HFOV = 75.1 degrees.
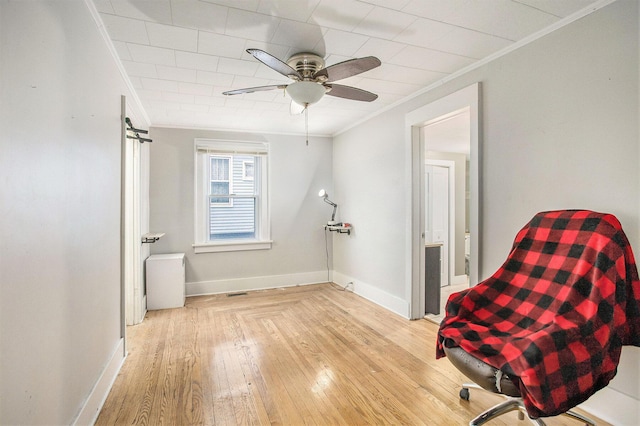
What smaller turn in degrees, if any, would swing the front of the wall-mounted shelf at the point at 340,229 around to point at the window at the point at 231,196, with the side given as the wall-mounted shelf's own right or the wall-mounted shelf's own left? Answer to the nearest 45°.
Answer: approximately 45° to the wall-mounted shelf's own right

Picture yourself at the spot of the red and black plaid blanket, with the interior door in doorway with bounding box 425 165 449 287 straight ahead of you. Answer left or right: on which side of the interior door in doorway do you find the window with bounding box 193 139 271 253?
left

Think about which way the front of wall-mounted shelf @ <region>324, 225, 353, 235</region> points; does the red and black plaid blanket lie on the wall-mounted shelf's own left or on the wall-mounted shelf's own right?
on the wall-mounted shelf's own left

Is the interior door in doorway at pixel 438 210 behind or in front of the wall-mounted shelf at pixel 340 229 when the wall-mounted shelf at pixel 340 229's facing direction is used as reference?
behind

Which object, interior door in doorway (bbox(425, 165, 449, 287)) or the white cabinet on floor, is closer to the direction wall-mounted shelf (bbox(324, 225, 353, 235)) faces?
the white cabinet on floor

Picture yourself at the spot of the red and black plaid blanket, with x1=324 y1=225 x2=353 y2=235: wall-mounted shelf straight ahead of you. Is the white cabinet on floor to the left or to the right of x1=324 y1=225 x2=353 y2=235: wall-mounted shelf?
left

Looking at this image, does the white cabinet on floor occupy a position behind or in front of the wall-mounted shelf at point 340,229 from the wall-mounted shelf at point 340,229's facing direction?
in front

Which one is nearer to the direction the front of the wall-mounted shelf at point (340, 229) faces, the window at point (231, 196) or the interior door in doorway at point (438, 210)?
the window

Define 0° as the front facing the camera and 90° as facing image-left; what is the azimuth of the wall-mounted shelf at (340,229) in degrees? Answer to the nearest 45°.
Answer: approximately 45°
